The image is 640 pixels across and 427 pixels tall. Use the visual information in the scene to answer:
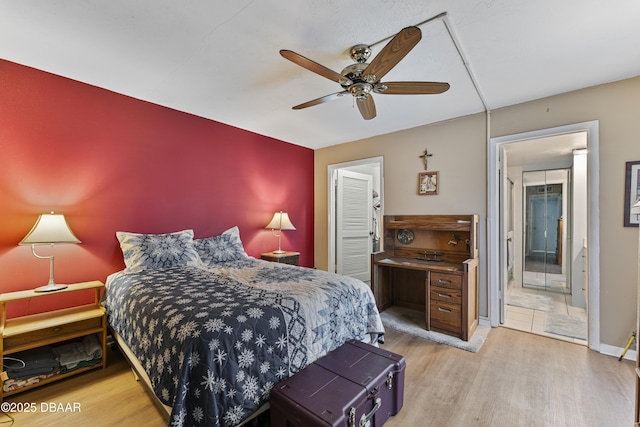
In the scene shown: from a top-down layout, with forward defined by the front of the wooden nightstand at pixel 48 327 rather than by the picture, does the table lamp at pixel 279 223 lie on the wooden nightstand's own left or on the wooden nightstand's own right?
on the wooden nightstand's own left

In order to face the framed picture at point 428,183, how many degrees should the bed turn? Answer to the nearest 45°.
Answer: approximately 90° to its left

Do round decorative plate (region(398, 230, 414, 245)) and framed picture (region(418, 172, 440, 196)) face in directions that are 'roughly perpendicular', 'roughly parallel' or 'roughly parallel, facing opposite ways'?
roughly parallel

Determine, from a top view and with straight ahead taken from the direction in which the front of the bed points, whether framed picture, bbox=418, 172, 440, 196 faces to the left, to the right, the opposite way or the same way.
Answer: to the right

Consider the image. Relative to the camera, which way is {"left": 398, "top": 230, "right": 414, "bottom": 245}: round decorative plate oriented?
toward the camera

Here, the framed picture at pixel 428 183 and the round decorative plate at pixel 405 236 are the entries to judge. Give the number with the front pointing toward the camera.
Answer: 2

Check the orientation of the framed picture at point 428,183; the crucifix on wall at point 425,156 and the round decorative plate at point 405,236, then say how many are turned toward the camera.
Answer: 3

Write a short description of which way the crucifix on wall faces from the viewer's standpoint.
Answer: facing the viewer

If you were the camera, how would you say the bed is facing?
facing the viewer and to the right of the viewer

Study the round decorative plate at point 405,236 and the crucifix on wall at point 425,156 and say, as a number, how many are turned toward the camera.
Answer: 2
